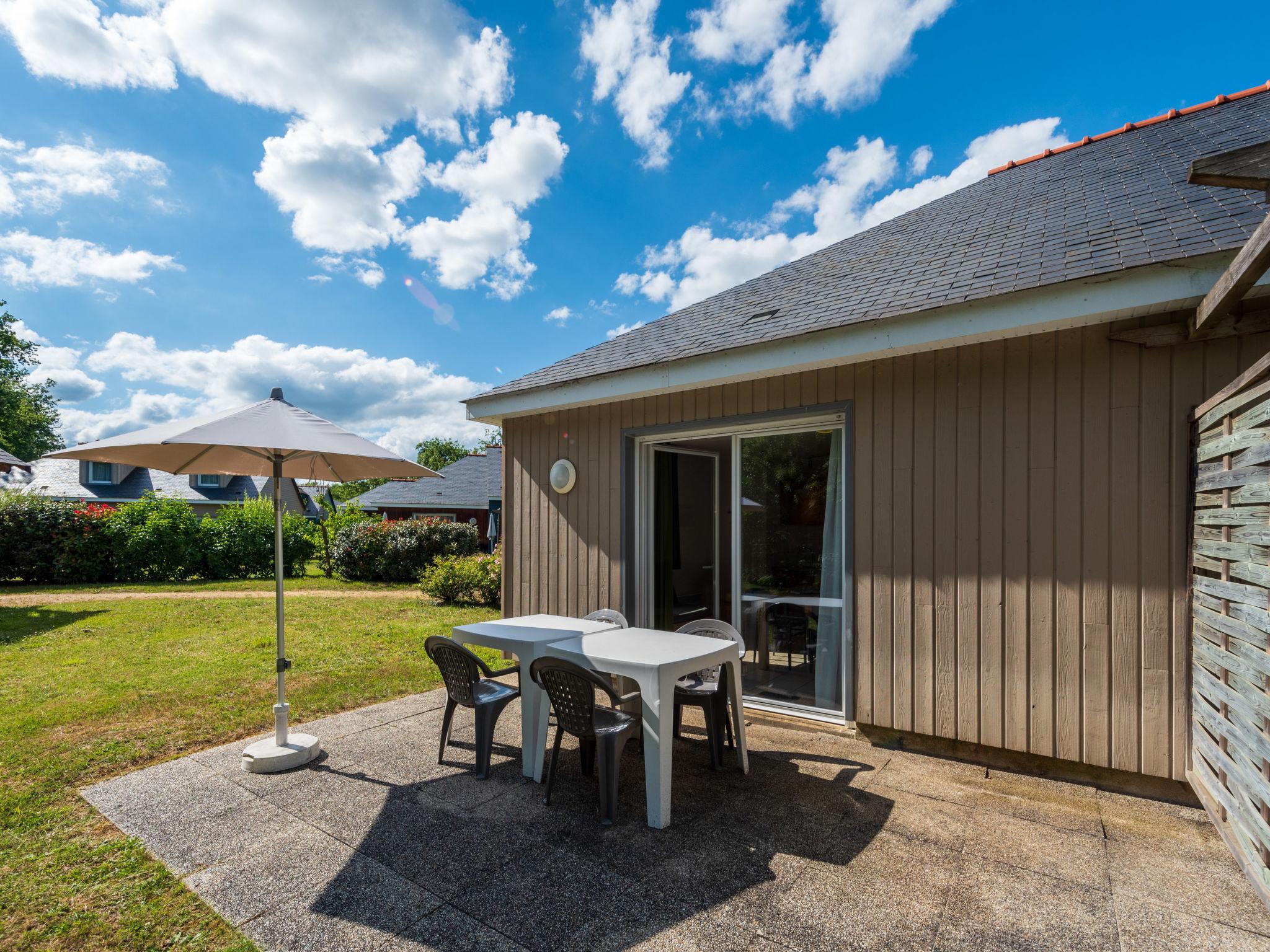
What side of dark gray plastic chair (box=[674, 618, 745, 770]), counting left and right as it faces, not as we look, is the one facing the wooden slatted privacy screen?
left

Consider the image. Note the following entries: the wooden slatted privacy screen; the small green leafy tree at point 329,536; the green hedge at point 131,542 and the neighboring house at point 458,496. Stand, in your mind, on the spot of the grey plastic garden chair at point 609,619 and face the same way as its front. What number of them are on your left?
1

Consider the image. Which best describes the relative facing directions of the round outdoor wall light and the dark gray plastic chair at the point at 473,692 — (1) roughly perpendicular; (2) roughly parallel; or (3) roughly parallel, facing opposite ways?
roughly parallel, facing opposite ways

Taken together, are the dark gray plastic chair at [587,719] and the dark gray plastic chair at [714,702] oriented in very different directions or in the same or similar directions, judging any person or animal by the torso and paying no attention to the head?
very different directions

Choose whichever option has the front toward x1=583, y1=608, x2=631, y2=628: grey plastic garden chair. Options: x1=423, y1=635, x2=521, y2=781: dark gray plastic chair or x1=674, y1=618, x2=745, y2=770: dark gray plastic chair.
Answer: x1=423, y1=635, x2=521, y2=781: dark gray plastic chair

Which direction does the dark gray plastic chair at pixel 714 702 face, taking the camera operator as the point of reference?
facing the viewer and to the left of the viewer

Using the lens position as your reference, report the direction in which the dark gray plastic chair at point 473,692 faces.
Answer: facing away from the viewer and to the right of the viewer

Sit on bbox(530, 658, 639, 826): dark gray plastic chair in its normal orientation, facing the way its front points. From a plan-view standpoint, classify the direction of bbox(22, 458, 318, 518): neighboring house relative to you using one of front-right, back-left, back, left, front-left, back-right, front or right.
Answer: left

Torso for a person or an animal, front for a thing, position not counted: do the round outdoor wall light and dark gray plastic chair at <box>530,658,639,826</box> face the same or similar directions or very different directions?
very different directions

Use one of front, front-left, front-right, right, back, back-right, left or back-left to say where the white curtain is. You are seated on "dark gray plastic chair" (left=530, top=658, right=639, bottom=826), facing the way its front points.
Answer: front

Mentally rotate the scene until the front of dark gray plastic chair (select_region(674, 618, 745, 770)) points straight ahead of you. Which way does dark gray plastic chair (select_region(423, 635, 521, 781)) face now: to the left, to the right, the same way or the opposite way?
the opposite way

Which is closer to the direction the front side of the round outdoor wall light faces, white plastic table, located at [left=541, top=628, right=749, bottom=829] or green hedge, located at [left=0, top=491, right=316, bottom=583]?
the white plastic table

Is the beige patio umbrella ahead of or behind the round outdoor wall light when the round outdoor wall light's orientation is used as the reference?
ahead

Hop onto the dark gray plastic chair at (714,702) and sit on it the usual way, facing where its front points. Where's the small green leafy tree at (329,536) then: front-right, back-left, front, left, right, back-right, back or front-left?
right

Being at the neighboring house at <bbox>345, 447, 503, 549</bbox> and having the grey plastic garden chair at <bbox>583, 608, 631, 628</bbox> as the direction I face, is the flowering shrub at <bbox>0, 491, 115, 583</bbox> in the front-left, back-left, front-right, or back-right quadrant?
front-right

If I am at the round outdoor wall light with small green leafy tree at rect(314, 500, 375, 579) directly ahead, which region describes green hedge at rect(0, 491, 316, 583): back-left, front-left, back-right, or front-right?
front-left

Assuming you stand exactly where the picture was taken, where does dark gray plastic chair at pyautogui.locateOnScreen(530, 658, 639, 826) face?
facing away from the viewer and to the right of the viewer

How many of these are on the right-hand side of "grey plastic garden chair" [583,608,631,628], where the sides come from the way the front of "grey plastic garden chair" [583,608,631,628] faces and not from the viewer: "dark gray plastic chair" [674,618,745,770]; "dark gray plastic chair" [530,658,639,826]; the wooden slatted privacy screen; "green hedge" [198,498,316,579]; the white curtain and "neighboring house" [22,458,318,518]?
2
